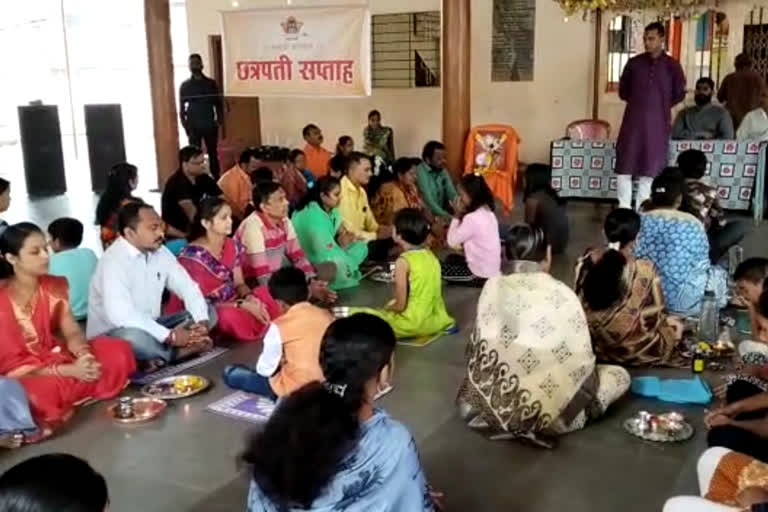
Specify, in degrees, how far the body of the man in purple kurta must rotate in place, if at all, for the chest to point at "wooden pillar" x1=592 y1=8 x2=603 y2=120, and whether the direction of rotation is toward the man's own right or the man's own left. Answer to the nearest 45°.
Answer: approximately 180°

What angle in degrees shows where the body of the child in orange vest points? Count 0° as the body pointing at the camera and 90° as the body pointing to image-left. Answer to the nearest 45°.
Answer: approximately 135°

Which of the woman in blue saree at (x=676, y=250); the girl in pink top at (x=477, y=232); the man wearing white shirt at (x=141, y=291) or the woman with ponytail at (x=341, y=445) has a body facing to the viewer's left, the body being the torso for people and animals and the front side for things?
the girl in pink top

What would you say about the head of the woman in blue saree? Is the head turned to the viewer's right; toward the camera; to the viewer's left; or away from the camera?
away from the camera

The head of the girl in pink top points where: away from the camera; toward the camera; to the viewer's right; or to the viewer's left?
to the viewer's left

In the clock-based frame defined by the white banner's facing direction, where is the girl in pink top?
The girl in pink top is roughly at 11 o'clock from the white banner.

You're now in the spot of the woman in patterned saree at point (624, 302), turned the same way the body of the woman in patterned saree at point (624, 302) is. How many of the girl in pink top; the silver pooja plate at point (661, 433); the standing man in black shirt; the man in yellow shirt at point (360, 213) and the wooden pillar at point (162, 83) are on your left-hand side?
4
